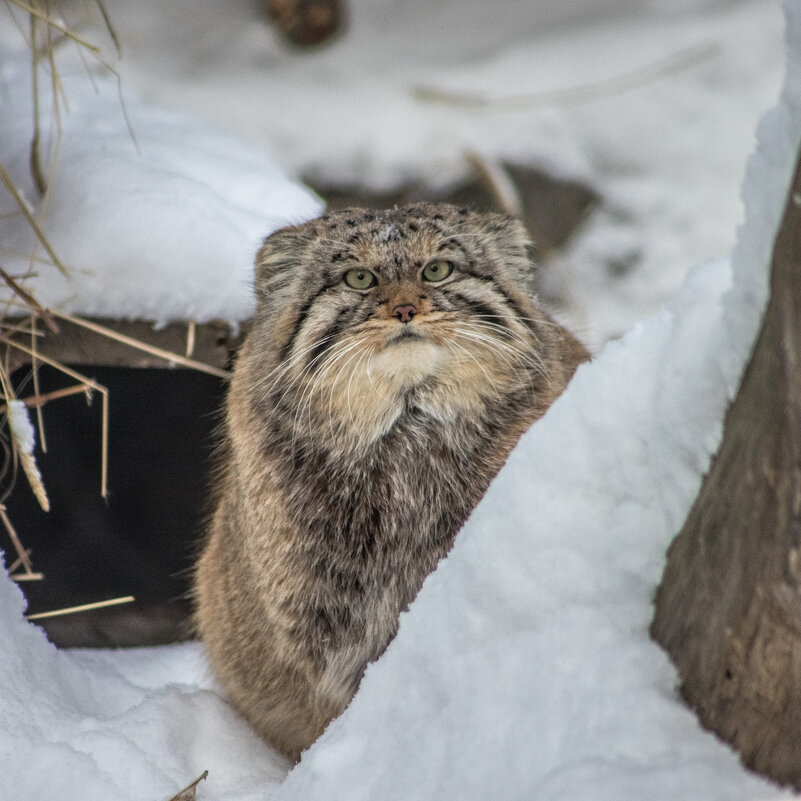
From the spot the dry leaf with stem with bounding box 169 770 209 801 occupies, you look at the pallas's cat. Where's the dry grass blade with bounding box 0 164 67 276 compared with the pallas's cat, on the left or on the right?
left

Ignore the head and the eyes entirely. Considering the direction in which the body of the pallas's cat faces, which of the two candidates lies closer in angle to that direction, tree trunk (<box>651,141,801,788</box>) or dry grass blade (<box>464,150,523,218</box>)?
the tree trunk

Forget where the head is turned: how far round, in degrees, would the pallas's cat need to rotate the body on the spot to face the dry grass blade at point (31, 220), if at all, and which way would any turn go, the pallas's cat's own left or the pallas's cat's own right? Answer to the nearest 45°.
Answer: approximately 135° to the pallas's cat's own right

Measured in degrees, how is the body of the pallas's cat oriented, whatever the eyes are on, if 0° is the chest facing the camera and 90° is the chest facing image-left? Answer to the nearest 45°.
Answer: approximately 0°

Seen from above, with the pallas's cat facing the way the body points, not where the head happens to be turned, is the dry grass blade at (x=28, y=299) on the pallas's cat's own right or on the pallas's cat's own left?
on the pallas's cat's own right

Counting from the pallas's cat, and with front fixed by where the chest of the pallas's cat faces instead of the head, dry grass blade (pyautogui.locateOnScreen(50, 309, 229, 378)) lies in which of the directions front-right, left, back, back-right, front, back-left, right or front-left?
back-right
